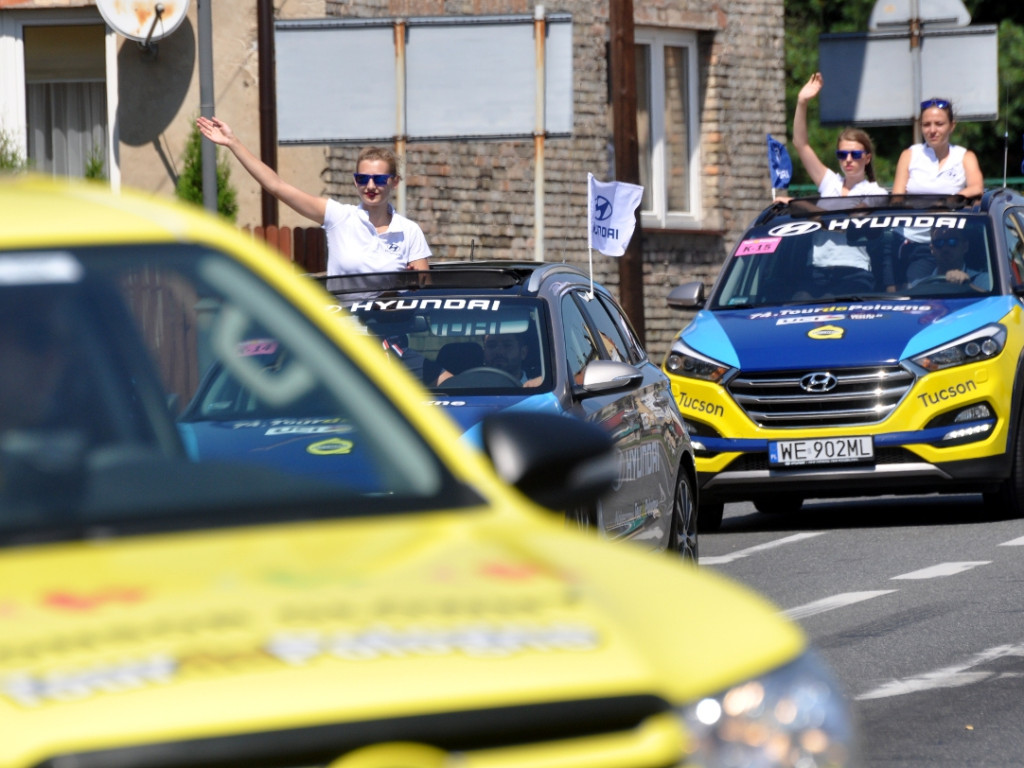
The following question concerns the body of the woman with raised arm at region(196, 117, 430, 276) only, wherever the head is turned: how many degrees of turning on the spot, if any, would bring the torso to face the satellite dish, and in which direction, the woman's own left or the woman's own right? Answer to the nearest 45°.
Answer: approximately 180°

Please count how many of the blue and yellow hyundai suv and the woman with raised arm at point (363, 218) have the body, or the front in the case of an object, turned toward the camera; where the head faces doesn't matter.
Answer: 2

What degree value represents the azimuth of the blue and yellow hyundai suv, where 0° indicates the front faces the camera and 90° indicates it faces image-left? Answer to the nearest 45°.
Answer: approximately 0°

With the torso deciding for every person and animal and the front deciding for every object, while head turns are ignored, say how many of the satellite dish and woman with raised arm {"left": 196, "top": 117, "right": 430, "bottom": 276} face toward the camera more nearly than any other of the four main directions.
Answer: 2

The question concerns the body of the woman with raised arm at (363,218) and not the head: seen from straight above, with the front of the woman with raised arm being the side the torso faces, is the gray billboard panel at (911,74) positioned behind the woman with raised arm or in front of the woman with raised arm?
behind

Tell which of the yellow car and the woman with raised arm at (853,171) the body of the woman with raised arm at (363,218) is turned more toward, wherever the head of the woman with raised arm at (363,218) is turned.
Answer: the yellow car

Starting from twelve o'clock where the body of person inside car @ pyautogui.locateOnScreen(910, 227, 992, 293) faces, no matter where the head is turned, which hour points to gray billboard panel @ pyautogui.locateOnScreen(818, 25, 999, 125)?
The gray billboard panel is roughly at 6 o'clock from the person inside car.

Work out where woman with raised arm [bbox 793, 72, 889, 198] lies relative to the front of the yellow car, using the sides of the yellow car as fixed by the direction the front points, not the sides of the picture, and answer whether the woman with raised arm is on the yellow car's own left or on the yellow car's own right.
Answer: on the yellow car's own left

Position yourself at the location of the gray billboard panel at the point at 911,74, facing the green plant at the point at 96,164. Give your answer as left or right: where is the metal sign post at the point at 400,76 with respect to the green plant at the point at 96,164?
left
